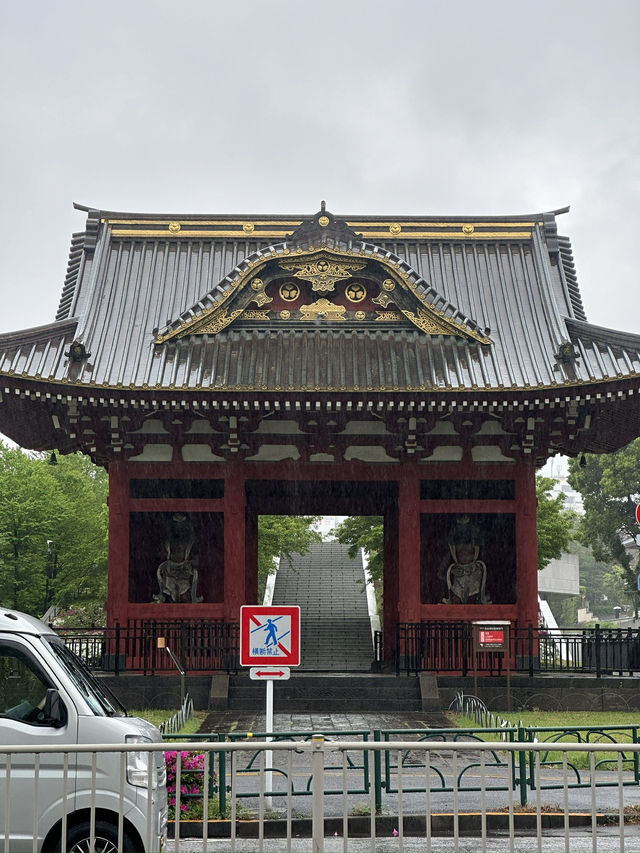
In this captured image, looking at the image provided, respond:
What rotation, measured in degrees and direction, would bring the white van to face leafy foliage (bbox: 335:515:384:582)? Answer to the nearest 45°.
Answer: approximately 90° to its left

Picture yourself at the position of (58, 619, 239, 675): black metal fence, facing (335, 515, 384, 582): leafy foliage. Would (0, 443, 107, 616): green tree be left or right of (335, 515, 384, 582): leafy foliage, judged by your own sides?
left

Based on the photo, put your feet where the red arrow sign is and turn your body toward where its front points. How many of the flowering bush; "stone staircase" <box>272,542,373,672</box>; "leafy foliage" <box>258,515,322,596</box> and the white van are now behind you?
2

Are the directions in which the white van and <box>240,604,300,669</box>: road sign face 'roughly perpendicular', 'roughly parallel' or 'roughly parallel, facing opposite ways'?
roughly perpendicular

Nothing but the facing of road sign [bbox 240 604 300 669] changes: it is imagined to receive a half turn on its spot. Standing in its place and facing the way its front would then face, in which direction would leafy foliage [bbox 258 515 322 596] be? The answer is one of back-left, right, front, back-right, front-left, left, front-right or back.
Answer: front

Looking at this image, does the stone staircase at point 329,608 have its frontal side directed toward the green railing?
yes

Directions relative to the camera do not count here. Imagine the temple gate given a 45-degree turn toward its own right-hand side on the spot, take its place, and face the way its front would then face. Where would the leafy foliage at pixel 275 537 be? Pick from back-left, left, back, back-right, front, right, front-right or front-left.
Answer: back-right

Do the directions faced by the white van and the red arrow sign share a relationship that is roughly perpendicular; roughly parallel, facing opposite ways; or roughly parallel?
roughly perpendicular

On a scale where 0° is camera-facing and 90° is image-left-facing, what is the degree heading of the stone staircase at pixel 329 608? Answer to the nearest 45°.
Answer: approximately 0°

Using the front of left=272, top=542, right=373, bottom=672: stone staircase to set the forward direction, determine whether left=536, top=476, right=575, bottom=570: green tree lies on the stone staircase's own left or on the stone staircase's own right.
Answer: on the stone staircase's own left
